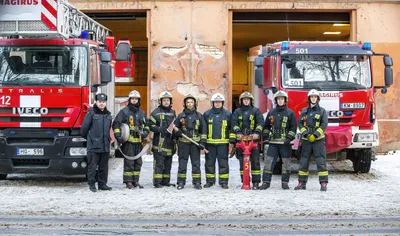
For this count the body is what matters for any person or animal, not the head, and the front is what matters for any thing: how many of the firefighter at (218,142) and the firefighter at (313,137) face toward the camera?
2

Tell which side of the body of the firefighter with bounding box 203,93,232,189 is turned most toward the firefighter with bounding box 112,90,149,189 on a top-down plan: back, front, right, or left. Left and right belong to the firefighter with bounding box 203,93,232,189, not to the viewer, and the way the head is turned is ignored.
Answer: right

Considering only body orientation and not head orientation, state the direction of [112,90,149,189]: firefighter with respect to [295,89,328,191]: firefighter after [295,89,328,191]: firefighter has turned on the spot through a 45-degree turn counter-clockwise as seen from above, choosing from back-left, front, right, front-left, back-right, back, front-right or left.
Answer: back-right

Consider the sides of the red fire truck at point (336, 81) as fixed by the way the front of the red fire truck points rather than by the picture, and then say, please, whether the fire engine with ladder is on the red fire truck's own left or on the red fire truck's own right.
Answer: on the red fire truck's own right

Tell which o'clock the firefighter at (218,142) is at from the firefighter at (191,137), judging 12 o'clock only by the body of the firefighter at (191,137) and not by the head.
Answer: the firefighter at (218,142) is roughly at 9 o'clock from the firefighter at (191,137).

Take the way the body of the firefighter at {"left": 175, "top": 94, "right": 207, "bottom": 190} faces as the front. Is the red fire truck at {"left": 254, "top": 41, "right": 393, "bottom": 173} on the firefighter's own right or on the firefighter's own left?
on the firefighter's own left

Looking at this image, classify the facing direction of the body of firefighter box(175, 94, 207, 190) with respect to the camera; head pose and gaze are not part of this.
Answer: toward the camera

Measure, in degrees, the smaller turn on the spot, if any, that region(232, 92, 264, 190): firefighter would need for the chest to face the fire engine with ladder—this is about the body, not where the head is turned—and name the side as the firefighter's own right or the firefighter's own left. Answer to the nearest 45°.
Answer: approximately 90° to the firefighter's own right

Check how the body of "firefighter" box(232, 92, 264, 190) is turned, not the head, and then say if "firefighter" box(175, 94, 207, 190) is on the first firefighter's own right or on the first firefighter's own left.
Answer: on the first firefighter's own right

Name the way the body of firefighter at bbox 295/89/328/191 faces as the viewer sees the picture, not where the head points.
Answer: toward the camera

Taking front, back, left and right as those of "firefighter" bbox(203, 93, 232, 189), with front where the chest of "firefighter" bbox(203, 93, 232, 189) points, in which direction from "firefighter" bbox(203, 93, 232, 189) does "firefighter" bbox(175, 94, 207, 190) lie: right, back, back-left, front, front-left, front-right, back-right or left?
right
